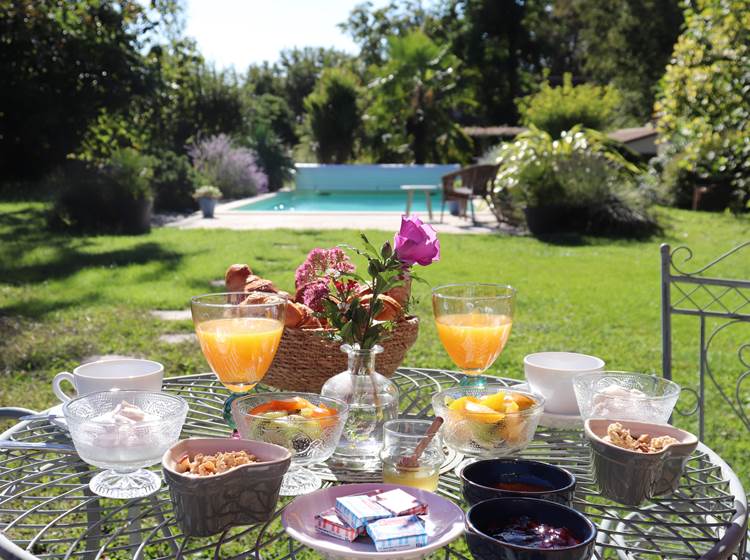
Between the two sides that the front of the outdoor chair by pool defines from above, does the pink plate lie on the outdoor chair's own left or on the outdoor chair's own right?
on the outdoor chair's own left

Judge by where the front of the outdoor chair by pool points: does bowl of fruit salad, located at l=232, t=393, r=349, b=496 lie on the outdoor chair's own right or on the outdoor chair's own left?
on the outdoor chair's own left

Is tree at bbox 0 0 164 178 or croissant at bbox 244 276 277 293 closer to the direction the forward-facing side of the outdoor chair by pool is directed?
the tree

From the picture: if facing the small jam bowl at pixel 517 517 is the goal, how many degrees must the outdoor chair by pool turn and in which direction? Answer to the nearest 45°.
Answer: approximately 135° to its left

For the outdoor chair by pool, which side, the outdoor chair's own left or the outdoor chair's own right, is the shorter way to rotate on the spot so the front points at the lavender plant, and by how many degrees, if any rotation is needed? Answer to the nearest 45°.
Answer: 0° — it already faces it

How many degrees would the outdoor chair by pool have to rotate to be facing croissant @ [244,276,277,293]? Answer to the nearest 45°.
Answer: approximately 135° to its left

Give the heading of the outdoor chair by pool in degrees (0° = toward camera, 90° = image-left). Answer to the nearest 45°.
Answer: approximately 135°

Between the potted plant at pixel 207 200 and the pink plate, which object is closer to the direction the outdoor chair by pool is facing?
the potted plant

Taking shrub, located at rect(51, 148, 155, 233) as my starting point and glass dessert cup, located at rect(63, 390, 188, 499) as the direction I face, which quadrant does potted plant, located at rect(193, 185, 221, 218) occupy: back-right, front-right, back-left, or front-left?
back-left

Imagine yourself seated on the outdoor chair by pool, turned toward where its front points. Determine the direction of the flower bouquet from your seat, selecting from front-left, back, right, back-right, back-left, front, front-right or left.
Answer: back-left
